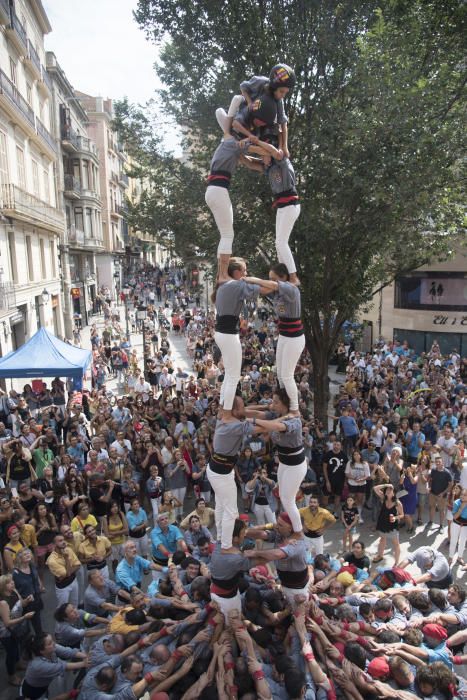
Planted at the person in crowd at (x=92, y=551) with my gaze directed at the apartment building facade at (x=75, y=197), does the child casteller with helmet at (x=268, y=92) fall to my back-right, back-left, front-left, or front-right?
back-right

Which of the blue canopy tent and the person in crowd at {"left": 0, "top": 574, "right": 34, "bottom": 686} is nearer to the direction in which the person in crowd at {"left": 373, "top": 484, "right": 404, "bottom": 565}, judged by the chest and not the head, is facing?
the person in crowd

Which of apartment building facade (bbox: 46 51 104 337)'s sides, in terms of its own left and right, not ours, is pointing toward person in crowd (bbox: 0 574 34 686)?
right

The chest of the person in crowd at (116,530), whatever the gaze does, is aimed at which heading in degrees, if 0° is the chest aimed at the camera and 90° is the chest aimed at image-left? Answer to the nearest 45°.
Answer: approximately 0°

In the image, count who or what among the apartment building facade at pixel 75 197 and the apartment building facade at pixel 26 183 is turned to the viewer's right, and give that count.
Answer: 2

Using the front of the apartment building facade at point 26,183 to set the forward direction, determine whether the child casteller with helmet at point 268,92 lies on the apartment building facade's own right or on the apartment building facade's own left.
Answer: on the apartment building facade's own right

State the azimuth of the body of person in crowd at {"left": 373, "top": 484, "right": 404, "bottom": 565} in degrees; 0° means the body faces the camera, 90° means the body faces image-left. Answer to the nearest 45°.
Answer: approximately 0°

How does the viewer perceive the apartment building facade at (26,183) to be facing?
facing to the right of the viewer

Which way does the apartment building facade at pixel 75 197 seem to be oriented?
to the viewer's right
